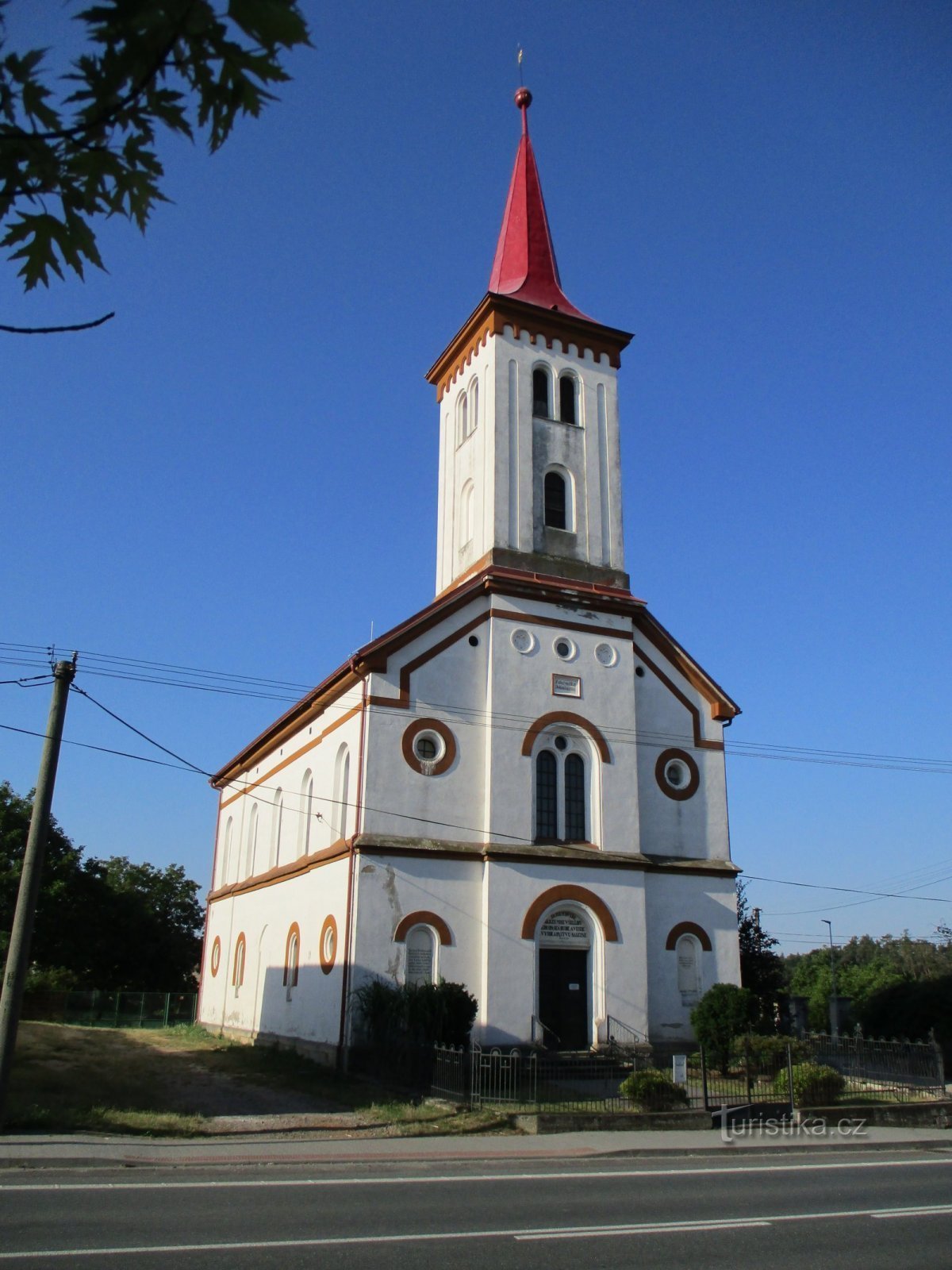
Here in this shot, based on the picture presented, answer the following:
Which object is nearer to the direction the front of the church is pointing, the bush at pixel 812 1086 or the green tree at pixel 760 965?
the bush

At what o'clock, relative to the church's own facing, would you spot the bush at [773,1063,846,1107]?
The bush is roughly at 12 o'clock from the church.

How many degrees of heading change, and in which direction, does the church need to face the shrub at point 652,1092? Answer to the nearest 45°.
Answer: approximately 45° to its right

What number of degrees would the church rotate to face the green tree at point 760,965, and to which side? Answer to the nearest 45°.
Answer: approximately 90° to its left

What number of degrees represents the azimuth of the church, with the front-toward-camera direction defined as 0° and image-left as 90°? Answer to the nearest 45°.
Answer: approximately 315°

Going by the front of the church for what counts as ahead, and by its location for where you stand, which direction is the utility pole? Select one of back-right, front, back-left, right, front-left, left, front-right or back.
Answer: right

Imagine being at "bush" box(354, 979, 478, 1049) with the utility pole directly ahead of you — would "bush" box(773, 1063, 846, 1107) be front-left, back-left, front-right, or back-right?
back-left

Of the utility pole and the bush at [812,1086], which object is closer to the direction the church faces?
the bush
